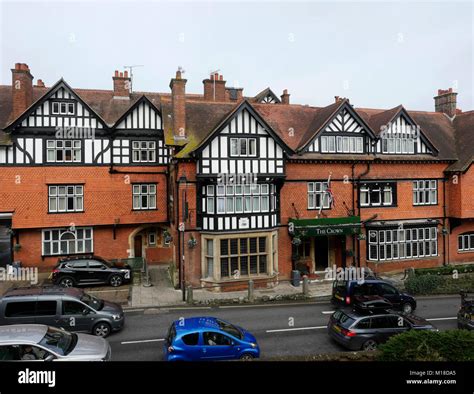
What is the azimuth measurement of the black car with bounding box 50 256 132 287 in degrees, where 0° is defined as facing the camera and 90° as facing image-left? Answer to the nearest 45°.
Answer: approximately 270°

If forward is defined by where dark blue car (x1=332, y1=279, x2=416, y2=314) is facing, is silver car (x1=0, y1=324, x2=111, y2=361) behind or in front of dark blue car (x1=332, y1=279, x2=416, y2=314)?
behind

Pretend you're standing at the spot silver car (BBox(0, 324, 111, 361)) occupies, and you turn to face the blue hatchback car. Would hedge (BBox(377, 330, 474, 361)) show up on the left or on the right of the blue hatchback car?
right

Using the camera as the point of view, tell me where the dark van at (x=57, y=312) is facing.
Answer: facing to the right of the viewer

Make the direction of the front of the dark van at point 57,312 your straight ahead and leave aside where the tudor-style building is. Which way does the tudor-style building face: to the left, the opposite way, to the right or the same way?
to the right
